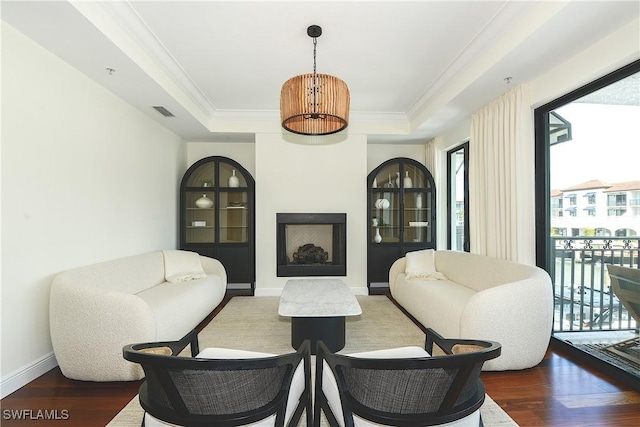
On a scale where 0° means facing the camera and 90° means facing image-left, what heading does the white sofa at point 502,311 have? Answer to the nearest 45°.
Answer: approximately 45°

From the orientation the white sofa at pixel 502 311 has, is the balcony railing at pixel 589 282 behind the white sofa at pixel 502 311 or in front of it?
behind

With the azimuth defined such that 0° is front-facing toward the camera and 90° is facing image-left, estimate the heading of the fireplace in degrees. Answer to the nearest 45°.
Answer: approximately 0°

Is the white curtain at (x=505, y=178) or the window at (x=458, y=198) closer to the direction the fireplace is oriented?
the white curtain

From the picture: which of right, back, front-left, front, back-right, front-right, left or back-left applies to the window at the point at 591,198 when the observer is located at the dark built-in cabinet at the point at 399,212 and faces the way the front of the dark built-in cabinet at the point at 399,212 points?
front-left

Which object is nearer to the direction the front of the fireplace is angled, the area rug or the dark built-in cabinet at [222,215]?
the area rug

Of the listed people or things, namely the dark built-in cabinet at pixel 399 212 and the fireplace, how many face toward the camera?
2

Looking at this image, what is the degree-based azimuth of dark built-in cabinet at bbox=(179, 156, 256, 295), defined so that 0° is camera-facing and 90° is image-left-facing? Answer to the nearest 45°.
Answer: approximately 0°
